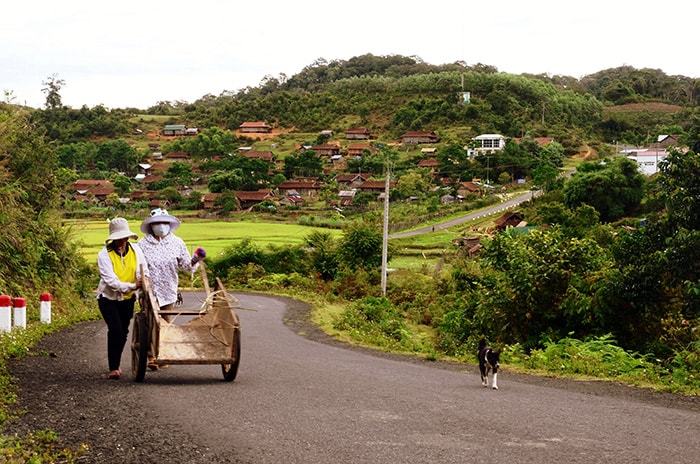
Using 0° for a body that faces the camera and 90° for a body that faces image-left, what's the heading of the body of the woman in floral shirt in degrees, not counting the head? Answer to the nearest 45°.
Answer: approximately 0°

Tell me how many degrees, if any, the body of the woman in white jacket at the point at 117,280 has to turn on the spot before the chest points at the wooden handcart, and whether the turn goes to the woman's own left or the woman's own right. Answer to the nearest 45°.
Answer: approximately 45° to the woman's own left

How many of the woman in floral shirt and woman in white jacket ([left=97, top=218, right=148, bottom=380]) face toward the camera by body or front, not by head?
2

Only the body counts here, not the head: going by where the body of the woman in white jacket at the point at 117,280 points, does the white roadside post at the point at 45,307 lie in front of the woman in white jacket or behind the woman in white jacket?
behind

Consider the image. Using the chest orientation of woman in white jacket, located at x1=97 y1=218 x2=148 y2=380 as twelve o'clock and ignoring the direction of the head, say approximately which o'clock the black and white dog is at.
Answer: The black and white dog is roughly at 9 o'clock from the woman in white jacket.

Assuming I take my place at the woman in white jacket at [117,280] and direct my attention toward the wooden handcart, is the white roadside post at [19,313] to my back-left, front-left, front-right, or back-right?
back-left

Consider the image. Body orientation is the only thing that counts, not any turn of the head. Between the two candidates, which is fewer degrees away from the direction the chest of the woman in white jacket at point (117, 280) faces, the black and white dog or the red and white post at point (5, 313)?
the black and white dog

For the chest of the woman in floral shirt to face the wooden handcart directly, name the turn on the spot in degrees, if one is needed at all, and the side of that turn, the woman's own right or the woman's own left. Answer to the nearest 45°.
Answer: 0° — they already face it

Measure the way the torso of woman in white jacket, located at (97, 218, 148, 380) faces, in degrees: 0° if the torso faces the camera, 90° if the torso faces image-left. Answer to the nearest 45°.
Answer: approximately 0°

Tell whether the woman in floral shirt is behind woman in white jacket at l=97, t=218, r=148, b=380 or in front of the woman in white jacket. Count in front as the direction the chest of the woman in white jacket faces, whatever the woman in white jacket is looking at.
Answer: behind
